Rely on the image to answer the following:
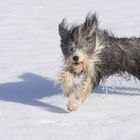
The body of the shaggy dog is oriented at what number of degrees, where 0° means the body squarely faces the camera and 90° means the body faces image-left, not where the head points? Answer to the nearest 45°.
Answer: approximately 45°
